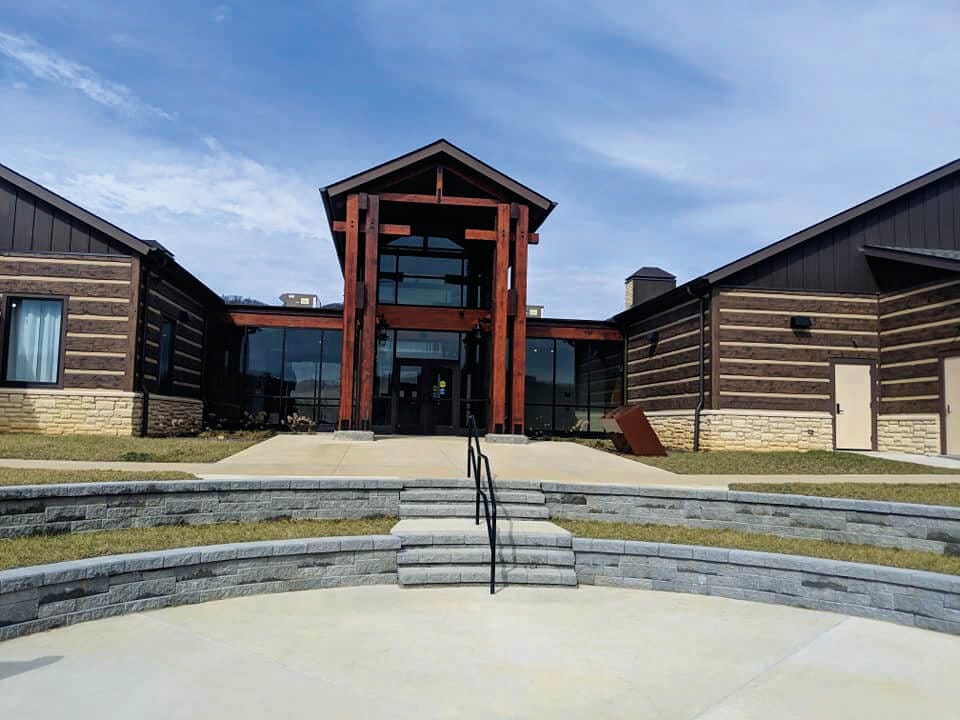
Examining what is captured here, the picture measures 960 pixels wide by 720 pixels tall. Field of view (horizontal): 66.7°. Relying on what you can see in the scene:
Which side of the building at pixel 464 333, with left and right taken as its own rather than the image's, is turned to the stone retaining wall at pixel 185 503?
front

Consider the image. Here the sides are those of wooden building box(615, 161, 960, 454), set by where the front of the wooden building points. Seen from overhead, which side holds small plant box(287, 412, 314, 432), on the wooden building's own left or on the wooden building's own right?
on the wooden building's own right

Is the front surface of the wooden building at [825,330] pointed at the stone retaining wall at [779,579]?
yes

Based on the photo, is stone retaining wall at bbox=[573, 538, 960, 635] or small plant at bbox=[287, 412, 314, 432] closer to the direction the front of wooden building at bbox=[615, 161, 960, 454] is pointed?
the stone retaining wall

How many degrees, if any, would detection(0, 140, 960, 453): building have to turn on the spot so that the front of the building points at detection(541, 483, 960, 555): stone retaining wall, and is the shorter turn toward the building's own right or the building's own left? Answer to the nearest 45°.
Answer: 0° — it already faces it

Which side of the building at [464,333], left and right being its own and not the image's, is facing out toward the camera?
front

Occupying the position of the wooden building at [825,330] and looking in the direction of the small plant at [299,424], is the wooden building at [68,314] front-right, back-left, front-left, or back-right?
front-left

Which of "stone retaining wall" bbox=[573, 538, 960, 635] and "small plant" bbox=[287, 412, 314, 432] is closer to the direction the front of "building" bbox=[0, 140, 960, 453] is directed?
the stone retaining wall

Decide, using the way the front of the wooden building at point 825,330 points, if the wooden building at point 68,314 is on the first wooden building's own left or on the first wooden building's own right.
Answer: on the first wooden building's own right

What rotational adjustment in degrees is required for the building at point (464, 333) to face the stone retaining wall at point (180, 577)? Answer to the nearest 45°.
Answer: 0° — it already faces it
